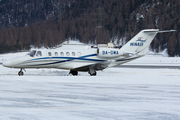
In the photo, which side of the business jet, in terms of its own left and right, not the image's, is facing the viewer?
left
